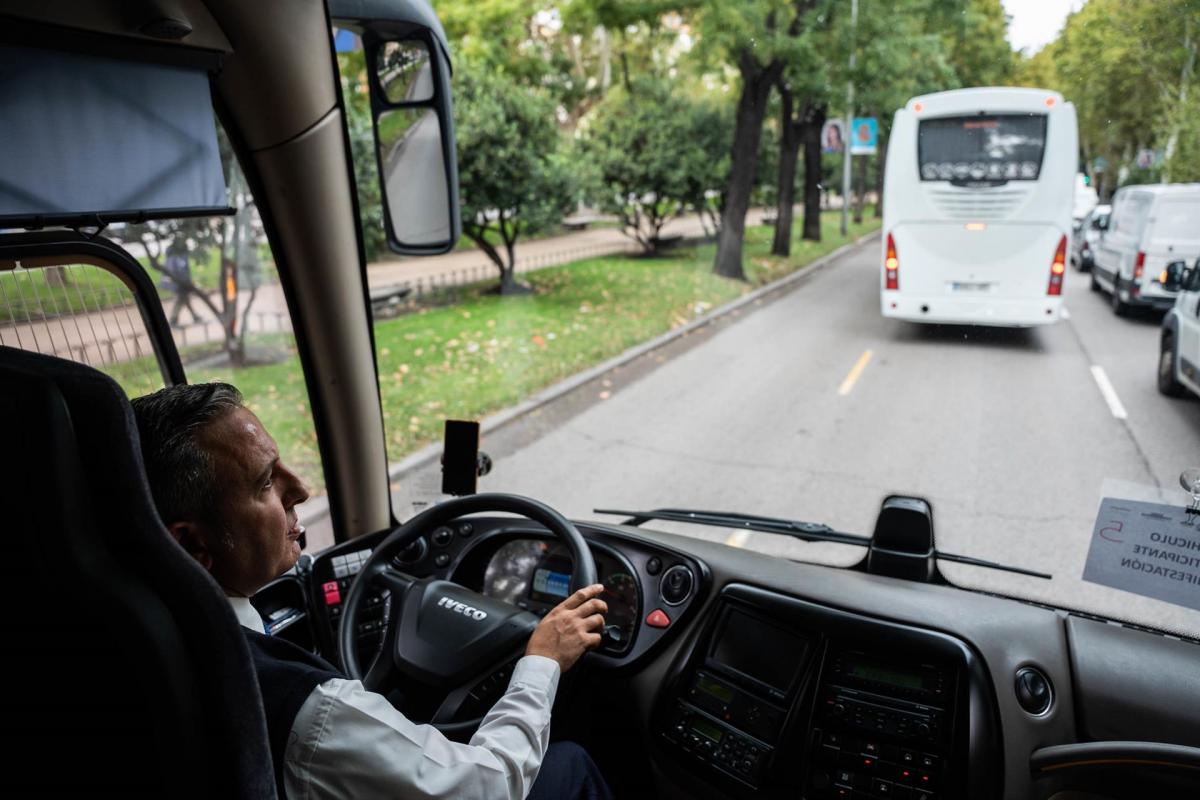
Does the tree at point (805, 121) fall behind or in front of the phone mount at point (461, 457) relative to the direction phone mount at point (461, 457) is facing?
behind

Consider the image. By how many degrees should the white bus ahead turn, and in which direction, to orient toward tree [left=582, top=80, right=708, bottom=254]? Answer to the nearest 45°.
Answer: approximately 45° to its left

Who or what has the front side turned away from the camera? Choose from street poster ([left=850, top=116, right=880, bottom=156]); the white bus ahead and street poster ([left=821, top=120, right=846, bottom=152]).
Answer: the white bus ahead

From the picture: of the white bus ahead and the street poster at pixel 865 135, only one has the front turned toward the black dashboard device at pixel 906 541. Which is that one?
the street poster

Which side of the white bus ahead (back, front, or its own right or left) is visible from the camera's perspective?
back

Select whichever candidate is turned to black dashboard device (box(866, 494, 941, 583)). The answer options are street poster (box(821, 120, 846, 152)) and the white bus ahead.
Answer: the street poster

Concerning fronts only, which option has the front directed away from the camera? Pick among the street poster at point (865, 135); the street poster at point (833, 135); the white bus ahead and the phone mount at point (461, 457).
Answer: the white bus ahead

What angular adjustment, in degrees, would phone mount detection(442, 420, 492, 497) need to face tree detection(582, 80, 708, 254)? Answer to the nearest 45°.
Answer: approximately 135° to its right

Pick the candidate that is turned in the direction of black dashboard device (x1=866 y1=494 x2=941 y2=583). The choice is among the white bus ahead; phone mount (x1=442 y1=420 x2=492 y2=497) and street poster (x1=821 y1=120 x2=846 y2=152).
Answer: the street poster

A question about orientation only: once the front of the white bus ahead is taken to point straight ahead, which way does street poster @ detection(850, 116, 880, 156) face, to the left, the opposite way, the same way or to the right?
the opposite way

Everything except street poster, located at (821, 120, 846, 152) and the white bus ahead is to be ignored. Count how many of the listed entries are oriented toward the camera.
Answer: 1

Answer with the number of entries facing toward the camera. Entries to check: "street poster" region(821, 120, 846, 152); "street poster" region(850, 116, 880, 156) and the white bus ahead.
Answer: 2

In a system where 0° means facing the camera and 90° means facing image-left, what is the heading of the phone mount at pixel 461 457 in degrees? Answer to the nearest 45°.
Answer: approximately 45°

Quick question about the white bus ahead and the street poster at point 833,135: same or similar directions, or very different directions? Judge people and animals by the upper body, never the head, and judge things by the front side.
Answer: very different directions
